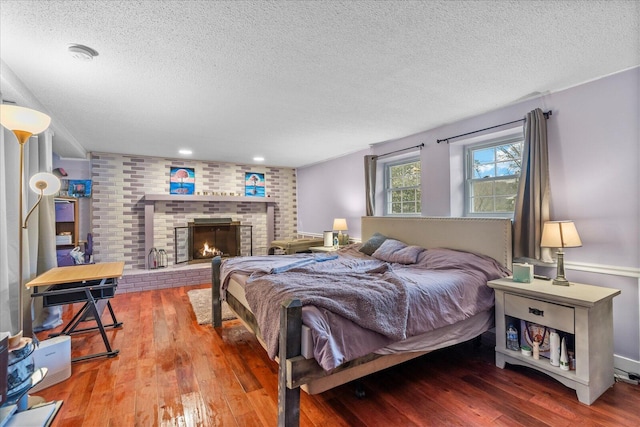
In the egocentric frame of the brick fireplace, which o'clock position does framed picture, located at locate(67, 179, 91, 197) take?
The framed picture is roughly at 3 o'clock from the brick fireplace.

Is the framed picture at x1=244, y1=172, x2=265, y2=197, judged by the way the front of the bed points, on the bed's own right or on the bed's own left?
on the bed's own right

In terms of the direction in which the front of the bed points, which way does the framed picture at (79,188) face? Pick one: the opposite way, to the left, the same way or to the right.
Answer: to the left

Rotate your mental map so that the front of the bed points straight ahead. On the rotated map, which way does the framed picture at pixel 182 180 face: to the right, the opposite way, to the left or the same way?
to the left

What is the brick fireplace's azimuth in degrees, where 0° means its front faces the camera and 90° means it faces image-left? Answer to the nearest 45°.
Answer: approximately 0°

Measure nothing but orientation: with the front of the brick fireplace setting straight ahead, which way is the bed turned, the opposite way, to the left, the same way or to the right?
to the right

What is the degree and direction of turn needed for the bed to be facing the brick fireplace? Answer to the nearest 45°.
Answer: approximately 90° to its right

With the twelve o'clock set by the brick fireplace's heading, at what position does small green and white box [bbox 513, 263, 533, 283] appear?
The small green and white box is roughly at 11 o'clock from the brick fireplace.

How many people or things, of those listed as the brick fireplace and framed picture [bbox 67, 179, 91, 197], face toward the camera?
2

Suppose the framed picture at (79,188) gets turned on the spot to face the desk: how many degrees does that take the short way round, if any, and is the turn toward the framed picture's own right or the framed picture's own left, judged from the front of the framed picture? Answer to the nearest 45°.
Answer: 0° — it already faces it

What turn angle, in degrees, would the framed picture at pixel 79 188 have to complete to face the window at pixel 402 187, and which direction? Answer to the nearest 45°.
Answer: approximately 45° to its left

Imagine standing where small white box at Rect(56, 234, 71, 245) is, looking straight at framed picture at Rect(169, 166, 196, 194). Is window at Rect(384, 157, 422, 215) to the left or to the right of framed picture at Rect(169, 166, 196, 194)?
right

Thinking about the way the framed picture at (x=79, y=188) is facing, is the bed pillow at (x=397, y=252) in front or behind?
in front
